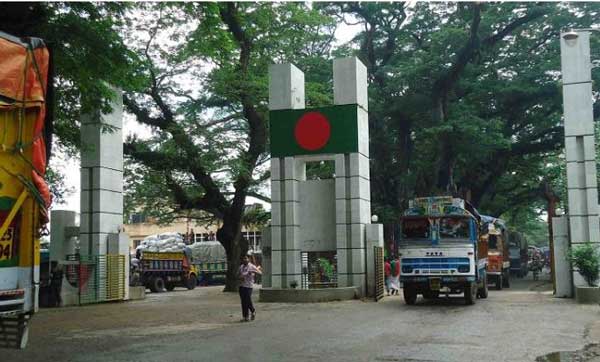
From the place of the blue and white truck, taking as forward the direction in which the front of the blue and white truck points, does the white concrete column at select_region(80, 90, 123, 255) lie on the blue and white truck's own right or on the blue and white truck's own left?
on the blue and white truck's own right

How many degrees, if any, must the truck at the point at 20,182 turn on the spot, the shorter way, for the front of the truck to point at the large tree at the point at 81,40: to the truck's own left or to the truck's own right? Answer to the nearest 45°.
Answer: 0° — it already faces it

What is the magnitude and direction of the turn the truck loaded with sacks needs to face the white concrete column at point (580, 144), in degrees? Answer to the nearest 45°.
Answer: approximately 90° to its right

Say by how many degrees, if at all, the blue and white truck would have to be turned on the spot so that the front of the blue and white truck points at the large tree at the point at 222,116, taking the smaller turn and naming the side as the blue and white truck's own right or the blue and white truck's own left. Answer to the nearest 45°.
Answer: approximately 135° to the blue and white truck's own right

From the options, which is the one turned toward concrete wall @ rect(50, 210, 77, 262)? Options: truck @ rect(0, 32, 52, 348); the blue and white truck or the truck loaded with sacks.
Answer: the truck

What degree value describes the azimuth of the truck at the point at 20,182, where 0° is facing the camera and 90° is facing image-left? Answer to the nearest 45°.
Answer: approximately 180°

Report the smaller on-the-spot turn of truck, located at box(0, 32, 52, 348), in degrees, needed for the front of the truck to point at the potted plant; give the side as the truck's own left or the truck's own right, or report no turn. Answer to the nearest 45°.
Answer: approximately 45° to the truck's own right

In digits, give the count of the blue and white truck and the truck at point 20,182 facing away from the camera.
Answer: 1

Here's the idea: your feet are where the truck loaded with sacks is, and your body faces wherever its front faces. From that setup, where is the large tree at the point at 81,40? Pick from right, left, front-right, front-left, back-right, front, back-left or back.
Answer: back-right

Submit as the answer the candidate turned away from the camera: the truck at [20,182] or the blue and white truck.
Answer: the truck

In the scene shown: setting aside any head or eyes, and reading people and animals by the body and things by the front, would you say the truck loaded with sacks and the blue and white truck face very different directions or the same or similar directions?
very different directions

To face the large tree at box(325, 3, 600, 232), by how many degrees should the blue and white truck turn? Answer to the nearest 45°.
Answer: approximately 180°
